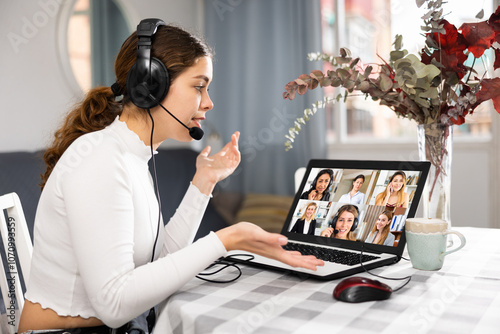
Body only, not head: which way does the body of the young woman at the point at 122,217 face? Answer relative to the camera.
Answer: to the viewer's right

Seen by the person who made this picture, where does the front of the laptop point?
facing the viewer and to the left of the viewer

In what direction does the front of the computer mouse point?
to the viewer's right

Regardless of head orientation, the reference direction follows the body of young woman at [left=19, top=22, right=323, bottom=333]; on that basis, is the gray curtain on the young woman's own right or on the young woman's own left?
on the young woman's own left

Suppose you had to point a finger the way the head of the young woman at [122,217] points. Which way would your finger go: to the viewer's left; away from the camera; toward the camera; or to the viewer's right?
to the viewer's right

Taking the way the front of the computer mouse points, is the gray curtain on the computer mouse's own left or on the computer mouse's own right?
on the computer mouse's own left

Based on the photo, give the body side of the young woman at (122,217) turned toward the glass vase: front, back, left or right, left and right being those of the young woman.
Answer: front

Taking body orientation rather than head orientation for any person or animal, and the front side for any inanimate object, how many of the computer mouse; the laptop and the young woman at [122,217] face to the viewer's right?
2

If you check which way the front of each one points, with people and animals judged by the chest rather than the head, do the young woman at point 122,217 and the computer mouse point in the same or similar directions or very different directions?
same or similar directions

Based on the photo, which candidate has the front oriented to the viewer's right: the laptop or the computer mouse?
the computer mouse
